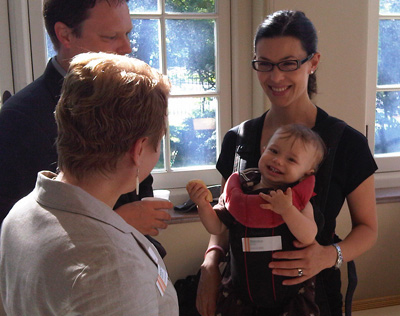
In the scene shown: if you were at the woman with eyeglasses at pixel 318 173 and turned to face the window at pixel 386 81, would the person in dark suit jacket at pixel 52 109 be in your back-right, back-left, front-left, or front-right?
back-left

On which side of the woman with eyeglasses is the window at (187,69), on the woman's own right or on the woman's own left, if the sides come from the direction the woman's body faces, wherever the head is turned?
on the woman's own right

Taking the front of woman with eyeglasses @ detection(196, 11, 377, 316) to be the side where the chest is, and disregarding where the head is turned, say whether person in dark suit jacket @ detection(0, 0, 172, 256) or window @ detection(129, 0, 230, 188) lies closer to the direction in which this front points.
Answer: the person in dark suit jacket

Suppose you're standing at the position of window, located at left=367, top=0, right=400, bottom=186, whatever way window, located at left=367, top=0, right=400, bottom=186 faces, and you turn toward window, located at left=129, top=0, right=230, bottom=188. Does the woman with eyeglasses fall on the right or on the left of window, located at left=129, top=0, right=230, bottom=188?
left

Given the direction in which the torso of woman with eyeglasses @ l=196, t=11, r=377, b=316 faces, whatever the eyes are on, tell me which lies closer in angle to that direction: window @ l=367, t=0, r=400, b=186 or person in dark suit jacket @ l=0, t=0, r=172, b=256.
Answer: the person in dark suit jacket

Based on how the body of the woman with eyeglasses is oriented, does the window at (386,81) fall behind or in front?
behind

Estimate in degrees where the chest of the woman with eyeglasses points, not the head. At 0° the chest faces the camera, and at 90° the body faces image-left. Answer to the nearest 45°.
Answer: approximately 45°

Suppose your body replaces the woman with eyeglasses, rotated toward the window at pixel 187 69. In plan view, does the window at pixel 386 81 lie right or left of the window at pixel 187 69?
right
